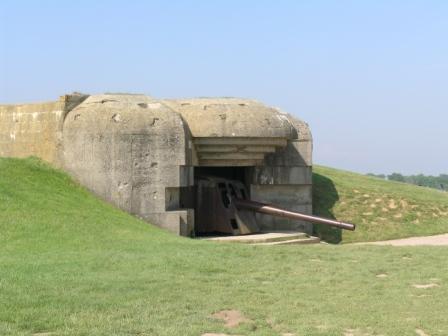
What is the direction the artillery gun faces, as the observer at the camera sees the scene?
facing the viewer and to the right of the viewer

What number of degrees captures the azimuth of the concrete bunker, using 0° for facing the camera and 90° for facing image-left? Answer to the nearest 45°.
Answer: approximately 315°
